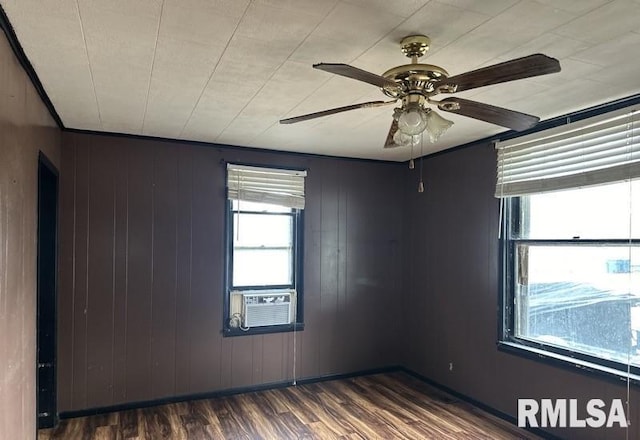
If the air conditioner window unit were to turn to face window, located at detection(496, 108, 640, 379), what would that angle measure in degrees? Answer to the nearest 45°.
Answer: approximately 45° to its left

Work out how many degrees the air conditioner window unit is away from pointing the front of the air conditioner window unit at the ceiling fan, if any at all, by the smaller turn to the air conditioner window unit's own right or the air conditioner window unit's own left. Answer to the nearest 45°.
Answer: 0° — it already faces it

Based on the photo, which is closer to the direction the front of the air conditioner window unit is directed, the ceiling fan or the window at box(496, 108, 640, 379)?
the ceiling fan

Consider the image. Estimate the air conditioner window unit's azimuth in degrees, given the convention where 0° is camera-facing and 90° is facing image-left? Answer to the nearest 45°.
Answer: approximately 0°
